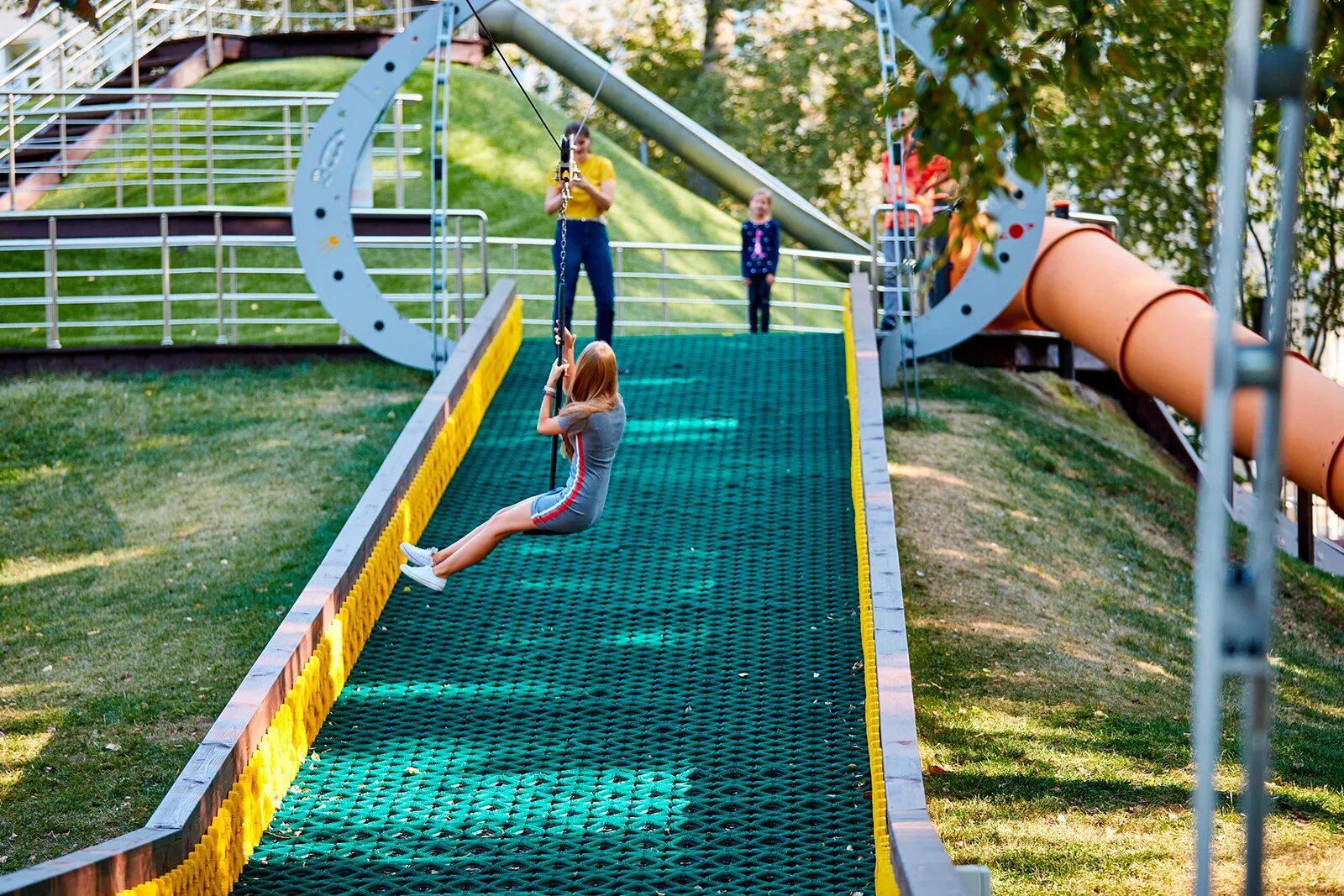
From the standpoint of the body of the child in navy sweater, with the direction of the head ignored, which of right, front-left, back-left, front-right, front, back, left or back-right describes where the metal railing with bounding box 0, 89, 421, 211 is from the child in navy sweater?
back-right

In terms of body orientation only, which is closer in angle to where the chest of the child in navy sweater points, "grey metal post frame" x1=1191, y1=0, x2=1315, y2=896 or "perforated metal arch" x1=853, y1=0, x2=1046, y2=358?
the grey metal post frame

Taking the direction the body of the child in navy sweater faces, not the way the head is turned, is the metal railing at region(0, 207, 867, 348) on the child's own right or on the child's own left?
on the child's own right

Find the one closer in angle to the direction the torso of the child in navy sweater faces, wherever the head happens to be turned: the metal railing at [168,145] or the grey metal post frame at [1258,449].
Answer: the grey metal post frame

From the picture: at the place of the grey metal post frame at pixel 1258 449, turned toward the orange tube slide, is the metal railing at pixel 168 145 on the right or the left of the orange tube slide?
left

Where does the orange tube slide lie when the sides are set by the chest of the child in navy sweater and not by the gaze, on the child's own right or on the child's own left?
on the child's own left

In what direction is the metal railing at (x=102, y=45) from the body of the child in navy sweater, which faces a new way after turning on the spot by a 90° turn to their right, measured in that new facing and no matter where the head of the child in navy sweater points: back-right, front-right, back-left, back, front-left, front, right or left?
front-right

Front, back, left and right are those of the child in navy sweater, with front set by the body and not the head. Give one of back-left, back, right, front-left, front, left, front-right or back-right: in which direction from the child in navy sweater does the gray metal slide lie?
back

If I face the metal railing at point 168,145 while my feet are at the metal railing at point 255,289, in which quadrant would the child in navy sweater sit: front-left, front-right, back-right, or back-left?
back-right

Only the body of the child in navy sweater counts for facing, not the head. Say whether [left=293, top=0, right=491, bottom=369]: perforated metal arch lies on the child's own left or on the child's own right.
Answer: on the child's own right

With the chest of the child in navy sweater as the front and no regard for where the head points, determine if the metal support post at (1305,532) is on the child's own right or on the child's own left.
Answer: on the child's own left

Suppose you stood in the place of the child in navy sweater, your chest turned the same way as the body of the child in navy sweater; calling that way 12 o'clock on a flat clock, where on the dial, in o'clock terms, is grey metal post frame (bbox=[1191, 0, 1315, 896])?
The grey metal post frame is roughly at 12 o'clock from the child in navy sweater.

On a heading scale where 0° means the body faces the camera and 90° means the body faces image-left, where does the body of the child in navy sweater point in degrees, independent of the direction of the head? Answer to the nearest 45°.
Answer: approximately 0°
